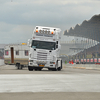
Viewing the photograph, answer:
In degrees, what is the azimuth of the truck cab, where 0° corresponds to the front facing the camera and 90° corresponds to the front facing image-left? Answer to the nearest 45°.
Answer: approximately 0°

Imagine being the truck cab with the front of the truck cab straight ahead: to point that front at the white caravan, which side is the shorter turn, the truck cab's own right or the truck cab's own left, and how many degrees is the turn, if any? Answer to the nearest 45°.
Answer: approximately 135° to the truck cab's own right
